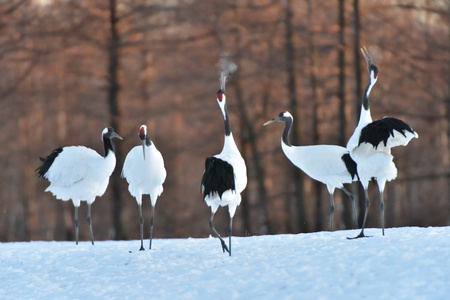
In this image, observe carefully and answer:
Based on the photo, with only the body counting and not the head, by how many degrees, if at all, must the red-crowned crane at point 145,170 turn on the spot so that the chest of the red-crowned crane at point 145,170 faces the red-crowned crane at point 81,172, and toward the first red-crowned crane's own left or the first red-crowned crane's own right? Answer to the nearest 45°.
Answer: approximately 135° to the first red-crowned crane's own right

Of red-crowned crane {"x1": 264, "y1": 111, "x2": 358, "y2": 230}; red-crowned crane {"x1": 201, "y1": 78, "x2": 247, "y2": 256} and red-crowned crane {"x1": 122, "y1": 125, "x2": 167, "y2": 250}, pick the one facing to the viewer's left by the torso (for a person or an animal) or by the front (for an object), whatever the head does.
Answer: red-crowned crane {"x1": 264, "y1": 111, "x2": 358, "y2": 230}

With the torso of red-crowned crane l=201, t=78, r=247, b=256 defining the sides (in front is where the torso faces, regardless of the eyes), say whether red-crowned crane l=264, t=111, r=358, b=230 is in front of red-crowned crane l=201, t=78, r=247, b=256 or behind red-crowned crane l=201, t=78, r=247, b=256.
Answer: in front

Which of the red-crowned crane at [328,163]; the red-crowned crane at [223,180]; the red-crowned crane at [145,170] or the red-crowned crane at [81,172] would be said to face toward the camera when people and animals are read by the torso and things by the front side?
the red-crowned crane at [145,170]

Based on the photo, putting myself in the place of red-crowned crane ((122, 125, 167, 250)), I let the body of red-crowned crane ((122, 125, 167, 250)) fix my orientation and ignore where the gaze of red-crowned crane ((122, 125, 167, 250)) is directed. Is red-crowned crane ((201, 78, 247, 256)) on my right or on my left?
on my left

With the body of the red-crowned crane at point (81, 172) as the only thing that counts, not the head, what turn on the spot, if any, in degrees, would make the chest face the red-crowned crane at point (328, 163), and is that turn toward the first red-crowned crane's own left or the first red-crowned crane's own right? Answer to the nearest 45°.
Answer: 0° — it already faces it

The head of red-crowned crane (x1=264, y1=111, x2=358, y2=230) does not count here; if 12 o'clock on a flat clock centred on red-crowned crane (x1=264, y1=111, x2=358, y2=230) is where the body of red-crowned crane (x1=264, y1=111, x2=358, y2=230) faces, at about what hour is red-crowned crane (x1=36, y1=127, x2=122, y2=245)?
red-crowned crane (x1=36, y1=127, x2=122, y2=245) is roughly at 12 o'clock from red-crowned crane (x1=264, y1=111, x2=358, y2=230).

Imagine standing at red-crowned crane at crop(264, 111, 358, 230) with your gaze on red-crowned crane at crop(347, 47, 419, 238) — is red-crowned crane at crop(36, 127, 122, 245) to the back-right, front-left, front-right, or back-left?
back-right

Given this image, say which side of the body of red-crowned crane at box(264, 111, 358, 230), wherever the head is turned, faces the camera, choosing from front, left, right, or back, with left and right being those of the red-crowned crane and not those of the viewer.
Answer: left

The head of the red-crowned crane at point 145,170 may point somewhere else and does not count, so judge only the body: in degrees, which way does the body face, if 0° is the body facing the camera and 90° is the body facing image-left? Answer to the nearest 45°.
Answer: approximately 0°

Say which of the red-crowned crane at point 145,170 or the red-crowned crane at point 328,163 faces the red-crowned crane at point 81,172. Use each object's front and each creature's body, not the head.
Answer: the red-crowned crane at point 328,163

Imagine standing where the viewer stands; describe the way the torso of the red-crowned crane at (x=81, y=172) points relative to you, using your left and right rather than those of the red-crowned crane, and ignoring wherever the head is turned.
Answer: facing to the right of the viewer

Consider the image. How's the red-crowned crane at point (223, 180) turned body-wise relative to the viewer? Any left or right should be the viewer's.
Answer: facing away from the viewer and to the right of the viewer
